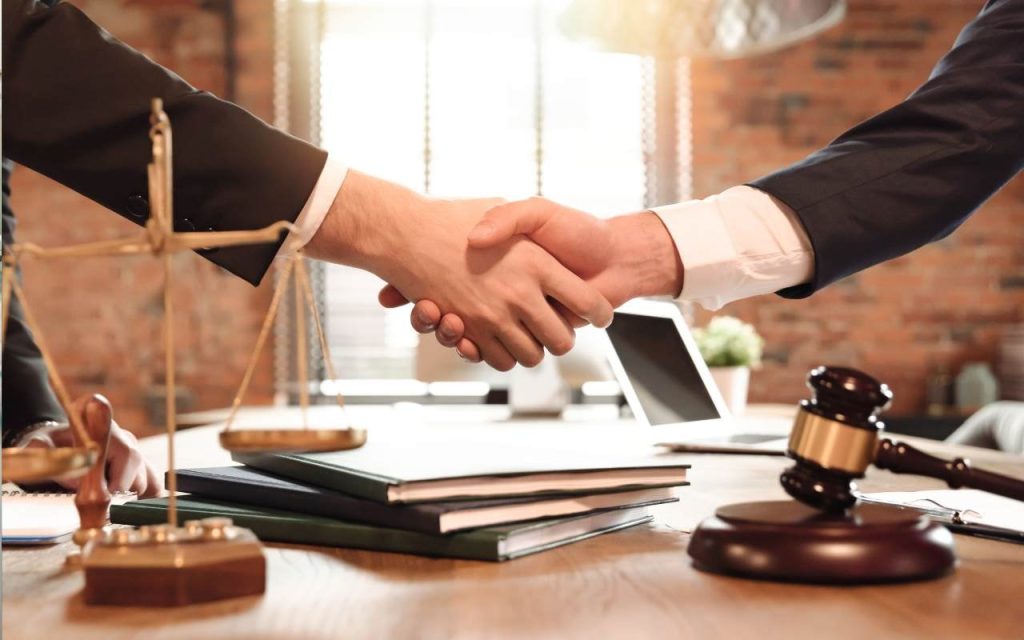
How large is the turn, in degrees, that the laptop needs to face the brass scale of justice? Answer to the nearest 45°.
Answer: approximately 45° to its right

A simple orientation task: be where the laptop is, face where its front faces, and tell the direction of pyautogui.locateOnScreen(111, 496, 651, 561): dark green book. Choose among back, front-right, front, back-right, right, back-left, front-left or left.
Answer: front-right

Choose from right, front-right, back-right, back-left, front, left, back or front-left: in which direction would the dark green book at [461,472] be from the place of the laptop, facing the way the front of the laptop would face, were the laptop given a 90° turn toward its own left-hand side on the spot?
back-right

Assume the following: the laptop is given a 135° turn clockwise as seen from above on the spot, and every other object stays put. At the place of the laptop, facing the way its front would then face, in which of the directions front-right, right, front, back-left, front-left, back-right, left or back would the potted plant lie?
right
